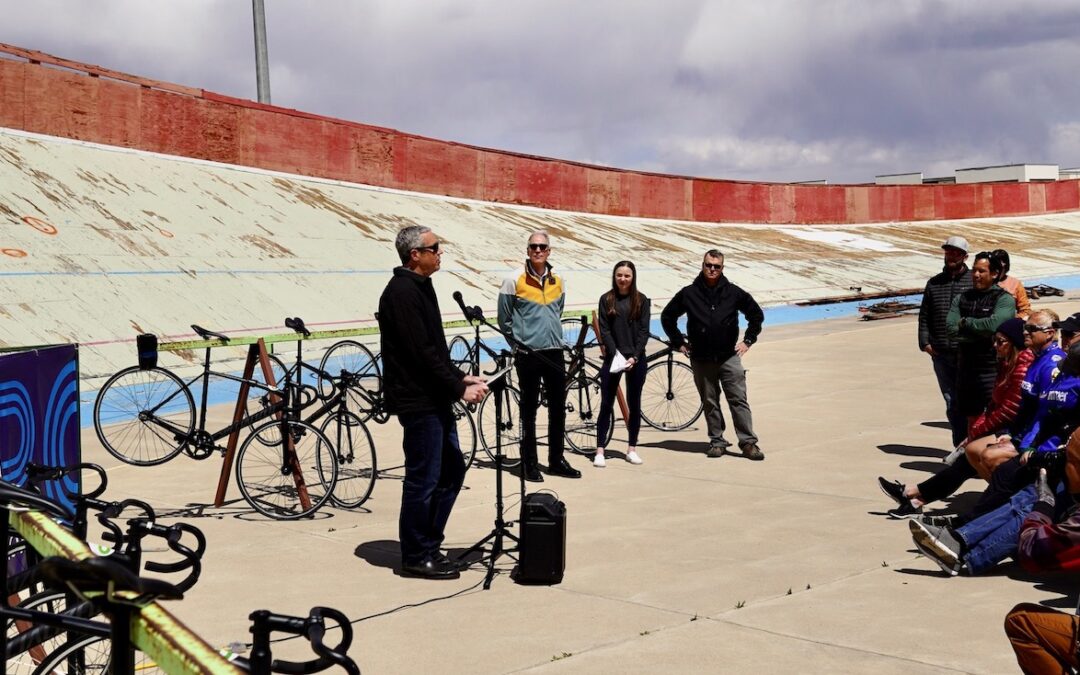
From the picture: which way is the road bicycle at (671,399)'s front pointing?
to the viewer's right

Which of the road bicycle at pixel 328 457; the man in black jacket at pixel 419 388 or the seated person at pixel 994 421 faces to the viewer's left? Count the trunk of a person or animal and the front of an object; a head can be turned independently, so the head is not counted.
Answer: the seated person

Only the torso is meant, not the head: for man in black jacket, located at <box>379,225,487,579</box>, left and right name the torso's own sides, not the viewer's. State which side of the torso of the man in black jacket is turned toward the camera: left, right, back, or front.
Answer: right

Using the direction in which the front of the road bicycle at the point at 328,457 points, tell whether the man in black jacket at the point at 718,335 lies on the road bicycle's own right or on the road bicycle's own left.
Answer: on the road bicycle's own left

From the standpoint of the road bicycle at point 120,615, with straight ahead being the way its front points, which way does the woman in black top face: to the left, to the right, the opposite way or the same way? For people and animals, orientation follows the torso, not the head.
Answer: to the right

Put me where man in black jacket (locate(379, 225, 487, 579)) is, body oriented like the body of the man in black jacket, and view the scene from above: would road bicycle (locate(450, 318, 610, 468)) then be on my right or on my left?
on my left

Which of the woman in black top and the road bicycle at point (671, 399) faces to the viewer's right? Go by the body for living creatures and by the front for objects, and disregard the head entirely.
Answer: the road bicycle

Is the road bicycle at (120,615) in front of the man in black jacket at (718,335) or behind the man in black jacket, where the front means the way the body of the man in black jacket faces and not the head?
in front

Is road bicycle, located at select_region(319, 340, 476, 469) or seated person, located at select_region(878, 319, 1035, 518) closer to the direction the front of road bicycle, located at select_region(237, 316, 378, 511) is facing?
the seated person

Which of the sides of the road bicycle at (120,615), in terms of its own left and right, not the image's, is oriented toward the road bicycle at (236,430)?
left
